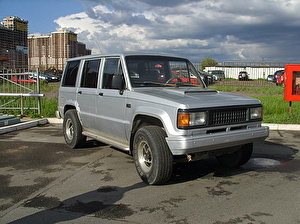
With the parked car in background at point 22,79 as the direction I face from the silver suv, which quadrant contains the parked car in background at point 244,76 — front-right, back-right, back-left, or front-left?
front-right

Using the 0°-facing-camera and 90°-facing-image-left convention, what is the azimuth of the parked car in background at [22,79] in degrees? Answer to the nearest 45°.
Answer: approximately 270°

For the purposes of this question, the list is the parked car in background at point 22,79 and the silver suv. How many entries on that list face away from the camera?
0

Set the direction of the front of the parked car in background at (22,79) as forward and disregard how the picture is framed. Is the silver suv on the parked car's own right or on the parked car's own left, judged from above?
on the parked car's own right

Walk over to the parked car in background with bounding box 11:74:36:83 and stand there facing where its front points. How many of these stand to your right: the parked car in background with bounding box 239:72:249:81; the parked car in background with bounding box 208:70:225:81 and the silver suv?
1

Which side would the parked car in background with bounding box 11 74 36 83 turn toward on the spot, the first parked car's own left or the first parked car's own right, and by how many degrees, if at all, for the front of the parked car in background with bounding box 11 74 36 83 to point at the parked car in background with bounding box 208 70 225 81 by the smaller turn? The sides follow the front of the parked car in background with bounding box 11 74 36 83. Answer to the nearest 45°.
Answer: approximately 45° to the first parked car's own left

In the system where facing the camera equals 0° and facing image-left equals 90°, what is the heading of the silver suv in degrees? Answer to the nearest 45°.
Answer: approximately 315°

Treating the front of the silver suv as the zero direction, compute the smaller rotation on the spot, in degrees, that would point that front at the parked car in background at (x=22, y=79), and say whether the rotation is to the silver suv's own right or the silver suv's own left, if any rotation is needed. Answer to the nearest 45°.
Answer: approximately 180°

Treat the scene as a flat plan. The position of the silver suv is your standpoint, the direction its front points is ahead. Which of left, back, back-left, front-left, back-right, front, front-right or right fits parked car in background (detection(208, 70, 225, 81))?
back-left

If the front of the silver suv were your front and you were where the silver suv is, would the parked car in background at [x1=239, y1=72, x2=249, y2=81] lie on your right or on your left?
on your left

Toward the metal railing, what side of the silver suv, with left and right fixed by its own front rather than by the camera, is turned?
back

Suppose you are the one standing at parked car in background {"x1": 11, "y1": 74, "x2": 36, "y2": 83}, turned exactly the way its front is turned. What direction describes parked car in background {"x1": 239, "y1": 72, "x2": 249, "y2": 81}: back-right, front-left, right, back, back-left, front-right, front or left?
front-left
